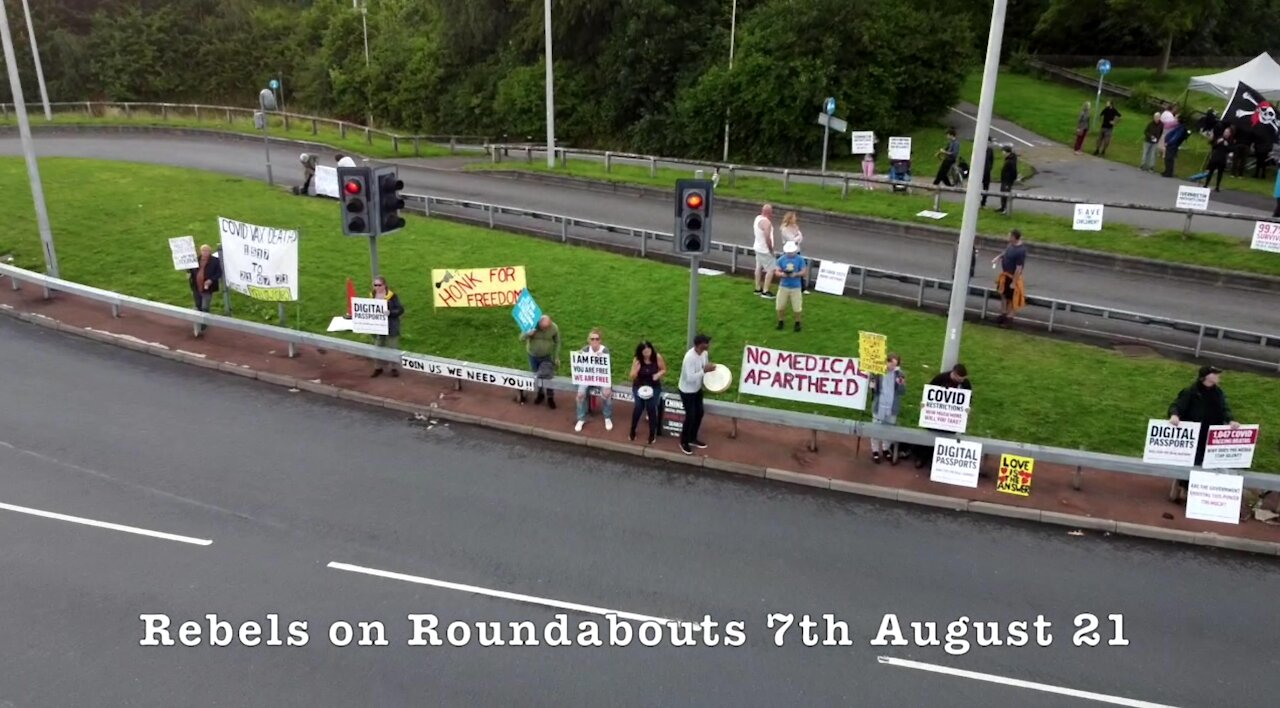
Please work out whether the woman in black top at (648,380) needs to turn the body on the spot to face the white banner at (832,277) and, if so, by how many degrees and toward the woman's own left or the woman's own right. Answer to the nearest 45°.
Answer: approximately 135° to the woman's own left

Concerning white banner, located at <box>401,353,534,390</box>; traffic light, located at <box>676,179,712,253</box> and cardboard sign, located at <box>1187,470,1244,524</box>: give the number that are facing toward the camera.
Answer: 3

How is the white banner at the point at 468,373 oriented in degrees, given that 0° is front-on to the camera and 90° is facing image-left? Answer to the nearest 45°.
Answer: approximately 0°

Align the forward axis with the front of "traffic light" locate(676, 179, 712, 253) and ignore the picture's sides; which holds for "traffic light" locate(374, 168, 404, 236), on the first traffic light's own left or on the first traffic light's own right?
on the first traffic light's own right

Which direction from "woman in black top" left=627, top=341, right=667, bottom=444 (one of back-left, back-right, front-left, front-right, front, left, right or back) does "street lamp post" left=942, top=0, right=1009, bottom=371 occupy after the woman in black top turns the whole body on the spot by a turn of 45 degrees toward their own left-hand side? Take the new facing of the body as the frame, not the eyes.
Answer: front-left

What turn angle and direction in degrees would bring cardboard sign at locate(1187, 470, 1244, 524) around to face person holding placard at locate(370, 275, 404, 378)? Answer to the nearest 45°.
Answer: approximately 90° to its right

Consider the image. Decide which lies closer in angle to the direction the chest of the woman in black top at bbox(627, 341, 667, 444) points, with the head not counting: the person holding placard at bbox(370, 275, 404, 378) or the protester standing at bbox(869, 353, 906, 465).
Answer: the protester standing

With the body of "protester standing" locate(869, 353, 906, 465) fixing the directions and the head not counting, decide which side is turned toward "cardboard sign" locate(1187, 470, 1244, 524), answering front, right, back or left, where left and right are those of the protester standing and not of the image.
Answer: left
